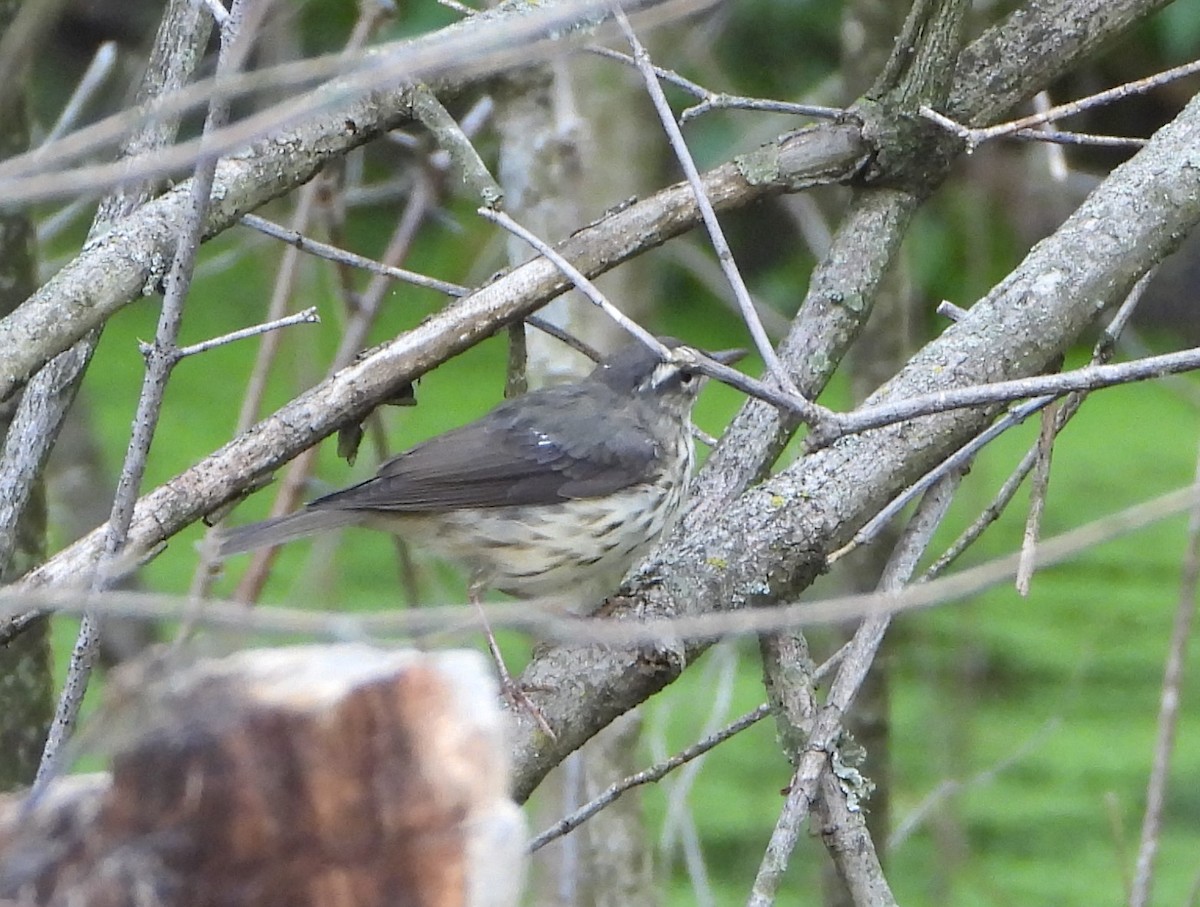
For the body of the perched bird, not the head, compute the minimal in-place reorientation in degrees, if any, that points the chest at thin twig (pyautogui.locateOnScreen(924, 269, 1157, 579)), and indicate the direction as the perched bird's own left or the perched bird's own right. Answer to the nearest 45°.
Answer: approximately 45° to the perched bird's own right

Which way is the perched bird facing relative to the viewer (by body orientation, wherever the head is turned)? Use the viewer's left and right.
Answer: facing to the right of the viewer

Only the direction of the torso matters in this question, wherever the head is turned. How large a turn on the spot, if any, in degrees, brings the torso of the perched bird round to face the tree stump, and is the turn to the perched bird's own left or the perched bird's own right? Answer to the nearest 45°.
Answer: approximately 90° to the perched bird's own right

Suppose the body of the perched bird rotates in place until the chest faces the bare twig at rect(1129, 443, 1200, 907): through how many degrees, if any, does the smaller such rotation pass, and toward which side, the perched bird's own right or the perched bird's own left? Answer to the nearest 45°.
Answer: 0° — it already faces it
